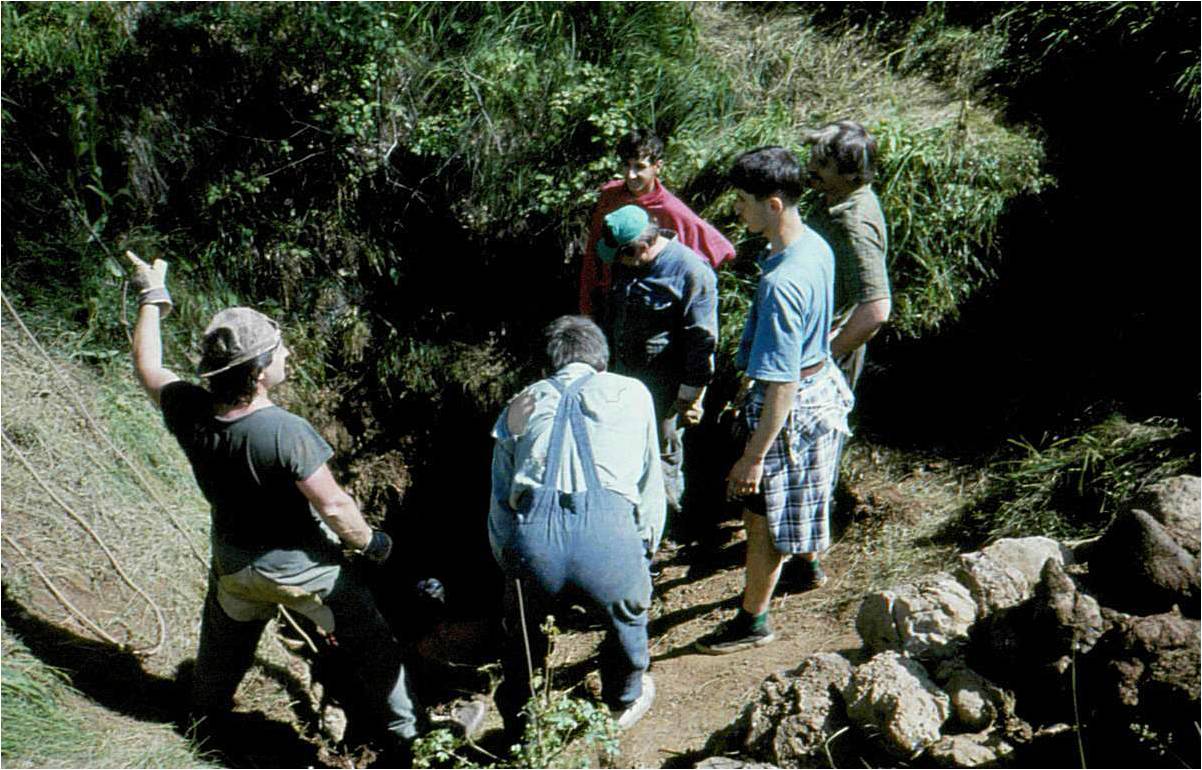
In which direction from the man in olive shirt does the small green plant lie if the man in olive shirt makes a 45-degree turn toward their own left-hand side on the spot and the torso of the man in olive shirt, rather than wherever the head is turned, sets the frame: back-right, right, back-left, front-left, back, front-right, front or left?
front

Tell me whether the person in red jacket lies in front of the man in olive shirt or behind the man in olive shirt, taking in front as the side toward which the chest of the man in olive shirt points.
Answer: in front

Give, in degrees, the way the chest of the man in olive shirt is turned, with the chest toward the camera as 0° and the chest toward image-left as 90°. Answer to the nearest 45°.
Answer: approximately 90°

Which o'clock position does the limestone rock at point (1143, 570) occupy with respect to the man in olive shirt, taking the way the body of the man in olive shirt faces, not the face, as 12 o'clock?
The limestone rock is roughly at 8 o'clock from the man in olive shirt.

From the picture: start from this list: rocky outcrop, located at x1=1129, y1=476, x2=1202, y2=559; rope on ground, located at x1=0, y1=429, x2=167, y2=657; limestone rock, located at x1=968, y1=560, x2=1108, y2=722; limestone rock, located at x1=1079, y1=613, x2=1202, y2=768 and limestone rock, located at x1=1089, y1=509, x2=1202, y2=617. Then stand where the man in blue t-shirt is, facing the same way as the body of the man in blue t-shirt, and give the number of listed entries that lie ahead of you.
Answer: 1

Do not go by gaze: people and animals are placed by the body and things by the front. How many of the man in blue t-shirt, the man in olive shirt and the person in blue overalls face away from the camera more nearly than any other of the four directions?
1

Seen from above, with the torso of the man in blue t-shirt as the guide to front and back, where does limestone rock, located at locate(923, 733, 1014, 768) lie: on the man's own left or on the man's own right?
on the man's own left

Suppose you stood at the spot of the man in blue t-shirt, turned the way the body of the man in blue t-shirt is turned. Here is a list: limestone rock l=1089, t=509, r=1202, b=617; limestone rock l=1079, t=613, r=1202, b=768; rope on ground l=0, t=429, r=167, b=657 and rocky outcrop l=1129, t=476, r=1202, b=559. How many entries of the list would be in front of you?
1

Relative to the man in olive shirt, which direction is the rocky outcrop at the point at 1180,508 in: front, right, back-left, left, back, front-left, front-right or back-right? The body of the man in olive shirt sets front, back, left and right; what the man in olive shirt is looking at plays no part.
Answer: back-left

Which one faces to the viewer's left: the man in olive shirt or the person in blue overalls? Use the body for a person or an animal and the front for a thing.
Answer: the man in olive shirt

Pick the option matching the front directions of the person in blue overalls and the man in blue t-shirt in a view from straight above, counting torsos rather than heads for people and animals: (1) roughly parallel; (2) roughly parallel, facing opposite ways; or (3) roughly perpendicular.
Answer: roughly perpendicular

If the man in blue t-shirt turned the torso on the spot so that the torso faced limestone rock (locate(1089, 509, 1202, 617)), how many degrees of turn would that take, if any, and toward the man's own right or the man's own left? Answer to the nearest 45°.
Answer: approximately 135° to the man's own left

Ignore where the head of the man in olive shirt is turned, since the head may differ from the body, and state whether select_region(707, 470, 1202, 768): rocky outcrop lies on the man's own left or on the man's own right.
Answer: on the man's own left

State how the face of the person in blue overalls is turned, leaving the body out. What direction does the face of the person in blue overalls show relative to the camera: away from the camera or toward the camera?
away from the camera

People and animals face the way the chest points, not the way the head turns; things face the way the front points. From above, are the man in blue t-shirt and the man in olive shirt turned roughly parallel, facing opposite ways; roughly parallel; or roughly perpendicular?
roughly parallel

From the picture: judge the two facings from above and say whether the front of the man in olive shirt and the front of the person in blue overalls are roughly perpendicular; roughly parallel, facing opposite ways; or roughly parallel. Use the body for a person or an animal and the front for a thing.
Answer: roughly perpendicular

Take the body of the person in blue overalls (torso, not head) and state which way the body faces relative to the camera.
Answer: away from the camera

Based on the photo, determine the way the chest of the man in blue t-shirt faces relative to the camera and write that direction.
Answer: to the viewer's left

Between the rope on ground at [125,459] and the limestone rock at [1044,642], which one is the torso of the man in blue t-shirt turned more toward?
the rope on ground
